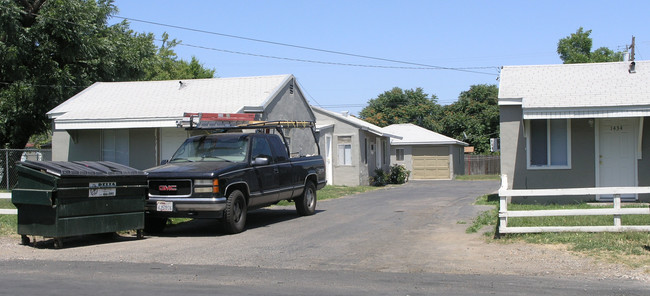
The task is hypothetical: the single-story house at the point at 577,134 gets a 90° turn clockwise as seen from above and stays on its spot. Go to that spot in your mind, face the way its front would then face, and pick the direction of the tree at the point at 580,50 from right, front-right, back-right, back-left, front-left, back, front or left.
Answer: right

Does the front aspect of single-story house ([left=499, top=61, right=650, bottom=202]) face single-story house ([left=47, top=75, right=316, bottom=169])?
no

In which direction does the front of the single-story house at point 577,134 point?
toward the camera

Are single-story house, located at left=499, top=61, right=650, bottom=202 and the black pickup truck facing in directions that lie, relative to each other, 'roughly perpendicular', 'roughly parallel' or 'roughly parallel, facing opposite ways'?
roughly parallel

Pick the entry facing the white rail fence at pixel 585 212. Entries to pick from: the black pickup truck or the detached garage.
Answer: the detached garage

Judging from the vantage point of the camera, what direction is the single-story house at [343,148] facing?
facing the viewer and to the right of the viewer

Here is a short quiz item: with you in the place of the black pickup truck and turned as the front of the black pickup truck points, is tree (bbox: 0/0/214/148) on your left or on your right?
on your right

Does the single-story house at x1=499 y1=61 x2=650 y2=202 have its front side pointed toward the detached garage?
no

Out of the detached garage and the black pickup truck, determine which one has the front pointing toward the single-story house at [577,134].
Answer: the detached garage

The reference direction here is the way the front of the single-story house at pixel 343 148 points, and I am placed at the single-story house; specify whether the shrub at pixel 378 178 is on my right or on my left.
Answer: on my left

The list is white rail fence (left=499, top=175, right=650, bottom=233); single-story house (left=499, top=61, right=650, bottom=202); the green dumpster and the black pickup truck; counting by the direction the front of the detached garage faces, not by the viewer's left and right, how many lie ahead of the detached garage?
4

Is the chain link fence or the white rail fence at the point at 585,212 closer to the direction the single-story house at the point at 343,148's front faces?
the white rail fence

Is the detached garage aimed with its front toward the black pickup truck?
yes

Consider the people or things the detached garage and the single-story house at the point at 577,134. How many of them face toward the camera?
2

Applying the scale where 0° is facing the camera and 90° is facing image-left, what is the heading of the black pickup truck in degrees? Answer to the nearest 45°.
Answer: approximately 45°

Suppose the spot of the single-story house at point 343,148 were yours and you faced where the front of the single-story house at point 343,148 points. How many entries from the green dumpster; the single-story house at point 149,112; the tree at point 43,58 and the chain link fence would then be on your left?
0

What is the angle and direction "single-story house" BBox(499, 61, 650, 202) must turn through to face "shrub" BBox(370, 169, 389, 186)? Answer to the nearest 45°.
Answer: approximately 135° to its right

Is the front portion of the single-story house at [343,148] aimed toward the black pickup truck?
no

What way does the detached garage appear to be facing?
toward the camera
